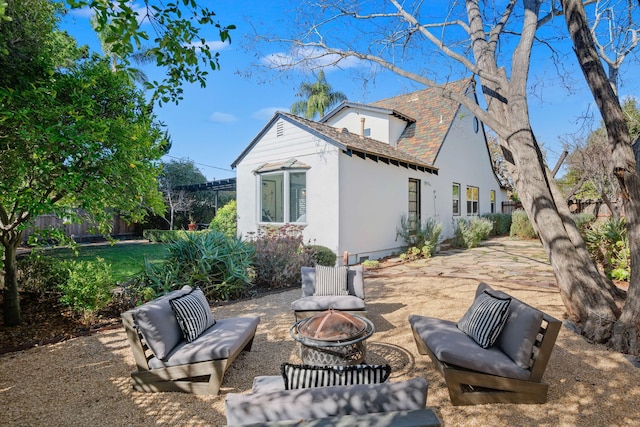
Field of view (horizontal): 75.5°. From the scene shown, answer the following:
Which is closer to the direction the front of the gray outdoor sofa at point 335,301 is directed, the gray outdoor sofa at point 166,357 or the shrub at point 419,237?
the gray outdoor sofa

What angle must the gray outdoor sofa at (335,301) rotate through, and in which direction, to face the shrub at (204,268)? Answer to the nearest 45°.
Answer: approximately 135° to its right

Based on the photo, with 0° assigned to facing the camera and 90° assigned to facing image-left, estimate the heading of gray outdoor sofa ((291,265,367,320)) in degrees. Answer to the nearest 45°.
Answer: approximately 0°

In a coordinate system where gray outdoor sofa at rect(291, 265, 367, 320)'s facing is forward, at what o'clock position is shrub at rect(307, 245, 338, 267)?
The shrub is roughly at 6 o'clock from the gray outdoor sofa.

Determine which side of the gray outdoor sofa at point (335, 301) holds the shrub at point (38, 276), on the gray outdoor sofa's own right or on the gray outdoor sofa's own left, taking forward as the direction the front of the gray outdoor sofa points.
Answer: on the gray outdoor sofa's own right

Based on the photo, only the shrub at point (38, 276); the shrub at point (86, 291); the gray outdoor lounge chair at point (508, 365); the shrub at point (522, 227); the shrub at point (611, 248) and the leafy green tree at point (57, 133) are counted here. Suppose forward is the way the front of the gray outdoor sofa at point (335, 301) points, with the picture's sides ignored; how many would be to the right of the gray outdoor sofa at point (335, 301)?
3

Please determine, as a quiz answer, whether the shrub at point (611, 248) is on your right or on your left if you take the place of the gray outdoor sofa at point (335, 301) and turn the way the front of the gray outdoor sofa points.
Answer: on your left

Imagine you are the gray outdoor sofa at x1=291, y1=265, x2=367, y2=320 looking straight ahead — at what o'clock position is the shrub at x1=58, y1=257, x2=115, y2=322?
The shrub is roughly at 3 o'clock from the gray outdoor sofa.

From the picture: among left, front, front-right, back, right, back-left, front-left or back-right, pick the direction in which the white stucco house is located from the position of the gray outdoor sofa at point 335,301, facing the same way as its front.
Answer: back
